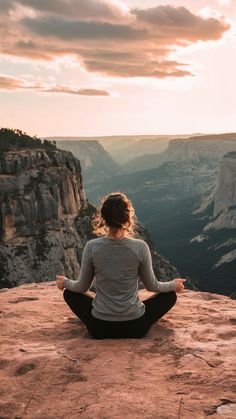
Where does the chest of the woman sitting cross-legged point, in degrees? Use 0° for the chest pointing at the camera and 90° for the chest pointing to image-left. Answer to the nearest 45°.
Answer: approximately 180°

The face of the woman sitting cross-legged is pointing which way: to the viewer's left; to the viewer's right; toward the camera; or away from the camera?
away from the camera
